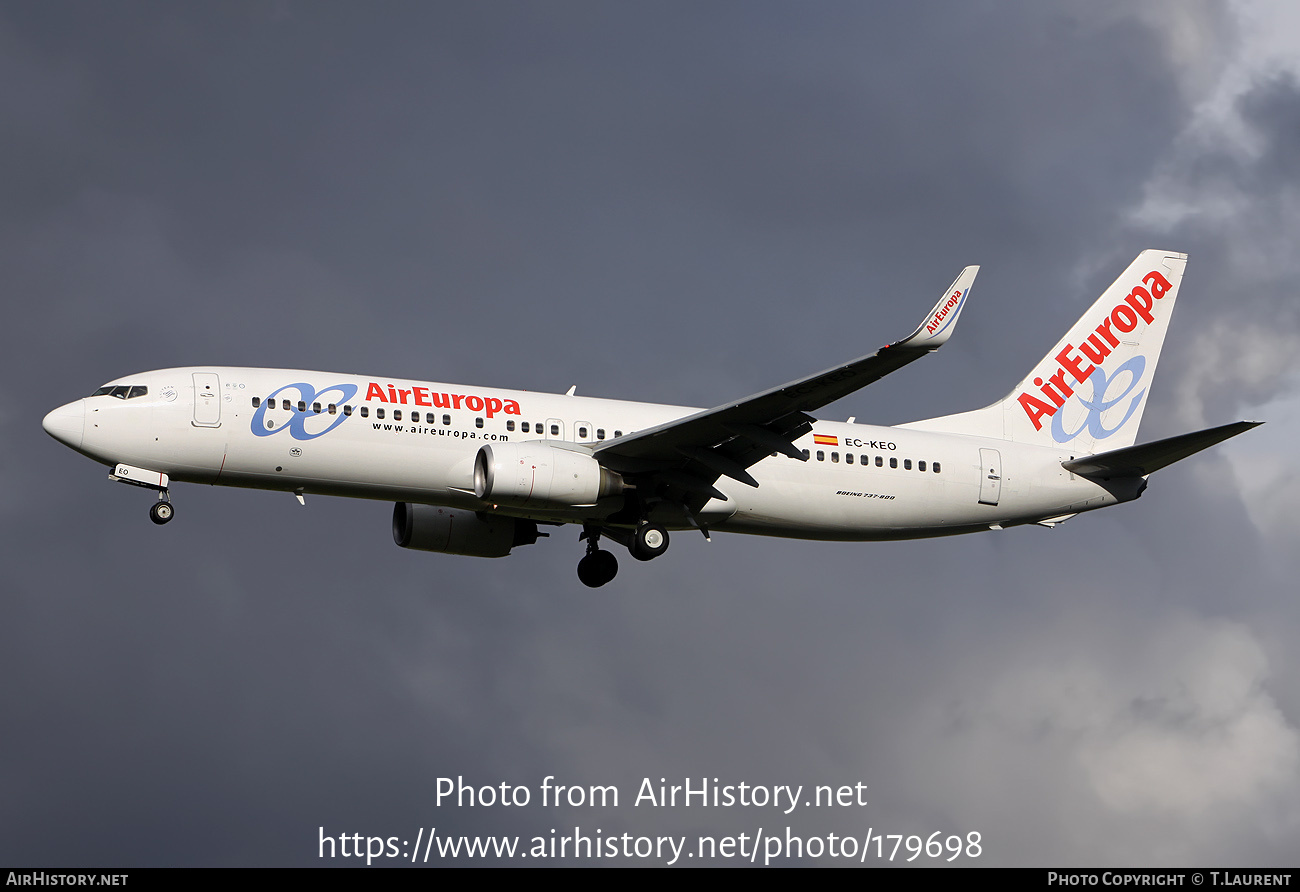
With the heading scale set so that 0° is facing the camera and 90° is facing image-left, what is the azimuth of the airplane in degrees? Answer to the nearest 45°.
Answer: approximately 90°
